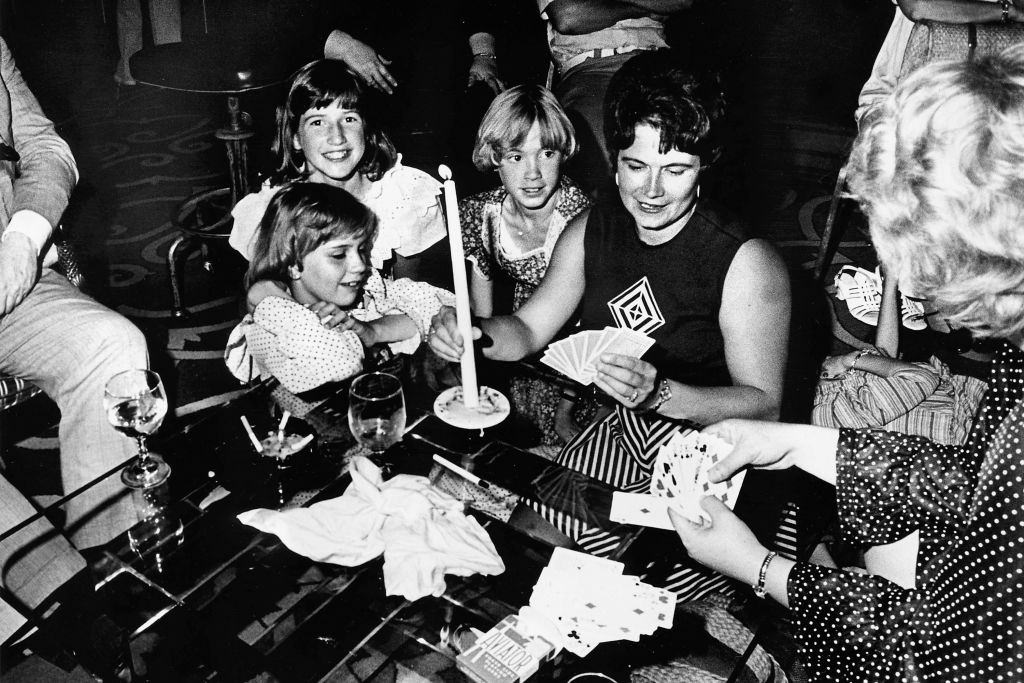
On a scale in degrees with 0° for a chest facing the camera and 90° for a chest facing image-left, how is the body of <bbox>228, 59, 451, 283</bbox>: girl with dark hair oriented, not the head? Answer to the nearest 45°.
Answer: approximately 0°

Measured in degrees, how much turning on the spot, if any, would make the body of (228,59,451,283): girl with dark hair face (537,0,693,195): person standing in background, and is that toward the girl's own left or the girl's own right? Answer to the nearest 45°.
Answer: approximately 135° to the girl's own left

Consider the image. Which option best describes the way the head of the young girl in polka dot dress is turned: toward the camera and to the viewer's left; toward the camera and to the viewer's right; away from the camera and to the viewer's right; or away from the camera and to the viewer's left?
toward the camera and to the viewer's right

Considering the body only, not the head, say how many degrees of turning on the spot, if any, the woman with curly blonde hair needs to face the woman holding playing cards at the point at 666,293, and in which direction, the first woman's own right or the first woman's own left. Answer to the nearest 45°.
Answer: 0° — they already face them

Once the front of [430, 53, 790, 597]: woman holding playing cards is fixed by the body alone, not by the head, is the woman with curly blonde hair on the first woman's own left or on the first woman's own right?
on the first woman's own left

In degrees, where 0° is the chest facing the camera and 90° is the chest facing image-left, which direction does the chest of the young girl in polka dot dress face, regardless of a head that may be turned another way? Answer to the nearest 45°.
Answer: approximately 315°

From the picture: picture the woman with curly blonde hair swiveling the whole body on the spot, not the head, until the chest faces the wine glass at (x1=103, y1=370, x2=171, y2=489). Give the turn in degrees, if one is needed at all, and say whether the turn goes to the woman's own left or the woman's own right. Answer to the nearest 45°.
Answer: approximately 45° to the woman's own left

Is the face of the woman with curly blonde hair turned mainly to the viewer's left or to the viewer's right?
to the viewer's left

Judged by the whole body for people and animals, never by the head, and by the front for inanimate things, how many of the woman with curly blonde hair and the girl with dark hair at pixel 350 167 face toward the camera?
1
